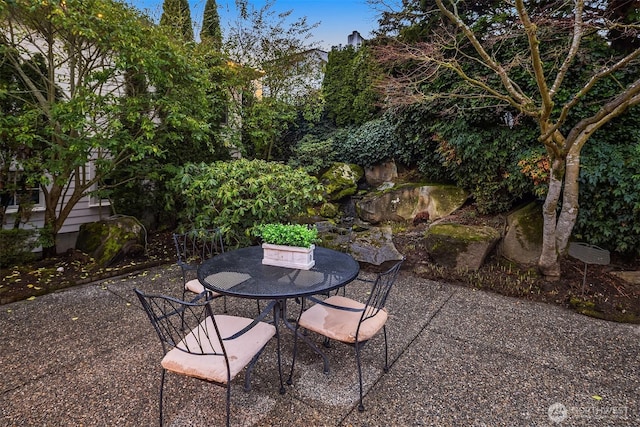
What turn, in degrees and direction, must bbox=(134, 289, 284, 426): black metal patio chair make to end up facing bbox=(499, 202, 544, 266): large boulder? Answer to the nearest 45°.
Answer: approximately 45° to its right

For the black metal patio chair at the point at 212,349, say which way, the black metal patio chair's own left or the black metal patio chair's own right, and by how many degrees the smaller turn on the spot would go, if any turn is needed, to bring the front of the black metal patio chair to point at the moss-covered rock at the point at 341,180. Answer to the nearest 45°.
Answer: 0° — it already faces it

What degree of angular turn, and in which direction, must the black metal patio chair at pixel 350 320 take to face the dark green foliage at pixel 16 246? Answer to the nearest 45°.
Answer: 0° — it already faces it

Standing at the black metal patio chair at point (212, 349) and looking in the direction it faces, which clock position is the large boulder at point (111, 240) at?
The large boulder is roughly at 10 o'clock from the black metal patio chair.

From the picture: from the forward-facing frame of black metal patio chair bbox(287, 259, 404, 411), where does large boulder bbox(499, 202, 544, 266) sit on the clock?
The large boulder is roughly at 3 o'clock from the black metal patio chair.

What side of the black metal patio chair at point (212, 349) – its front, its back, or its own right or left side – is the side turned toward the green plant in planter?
front

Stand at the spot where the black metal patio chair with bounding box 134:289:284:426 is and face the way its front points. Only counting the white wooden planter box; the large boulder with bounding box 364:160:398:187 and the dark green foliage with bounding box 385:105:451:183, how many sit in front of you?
3

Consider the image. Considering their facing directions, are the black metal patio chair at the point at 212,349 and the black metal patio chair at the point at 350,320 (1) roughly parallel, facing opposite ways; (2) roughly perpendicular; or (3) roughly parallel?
roughly perpendicular

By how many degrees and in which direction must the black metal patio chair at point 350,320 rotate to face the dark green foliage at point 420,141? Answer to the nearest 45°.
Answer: approximately 45° to its right

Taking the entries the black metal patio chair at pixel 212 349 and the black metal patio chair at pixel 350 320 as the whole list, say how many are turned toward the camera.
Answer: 0

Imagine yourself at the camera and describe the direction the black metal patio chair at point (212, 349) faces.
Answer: facing away from the viewer and to the right of the viewer

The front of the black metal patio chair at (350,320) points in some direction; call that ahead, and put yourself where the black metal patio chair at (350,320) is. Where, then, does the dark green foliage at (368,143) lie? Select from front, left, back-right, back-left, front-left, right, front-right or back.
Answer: front-right

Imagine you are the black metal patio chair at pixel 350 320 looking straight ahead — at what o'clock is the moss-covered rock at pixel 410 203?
The moss-covered rock is roughly at 2 o'clock from the black metal patio chair.

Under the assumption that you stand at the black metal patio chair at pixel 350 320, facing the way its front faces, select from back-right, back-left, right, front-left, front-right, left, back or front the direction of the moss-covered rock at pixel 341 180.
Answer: front-right

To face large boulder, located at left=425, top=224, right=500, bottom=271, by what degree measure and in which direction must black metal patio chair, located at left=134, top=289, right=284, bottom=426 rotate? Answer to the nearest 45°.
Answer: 0° — it already faces it

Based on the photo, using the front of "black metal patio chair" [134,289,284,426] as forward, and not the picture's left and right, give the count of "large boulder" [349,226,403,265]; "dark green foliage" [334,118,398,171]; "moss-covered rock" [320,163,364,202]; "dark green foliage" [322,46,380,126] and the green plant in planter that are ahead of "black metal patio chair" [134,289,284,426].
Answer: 5

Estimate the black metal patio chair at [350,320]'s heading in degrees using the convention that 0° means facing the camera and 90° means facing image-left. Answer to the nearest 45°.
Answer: approximately 135°
